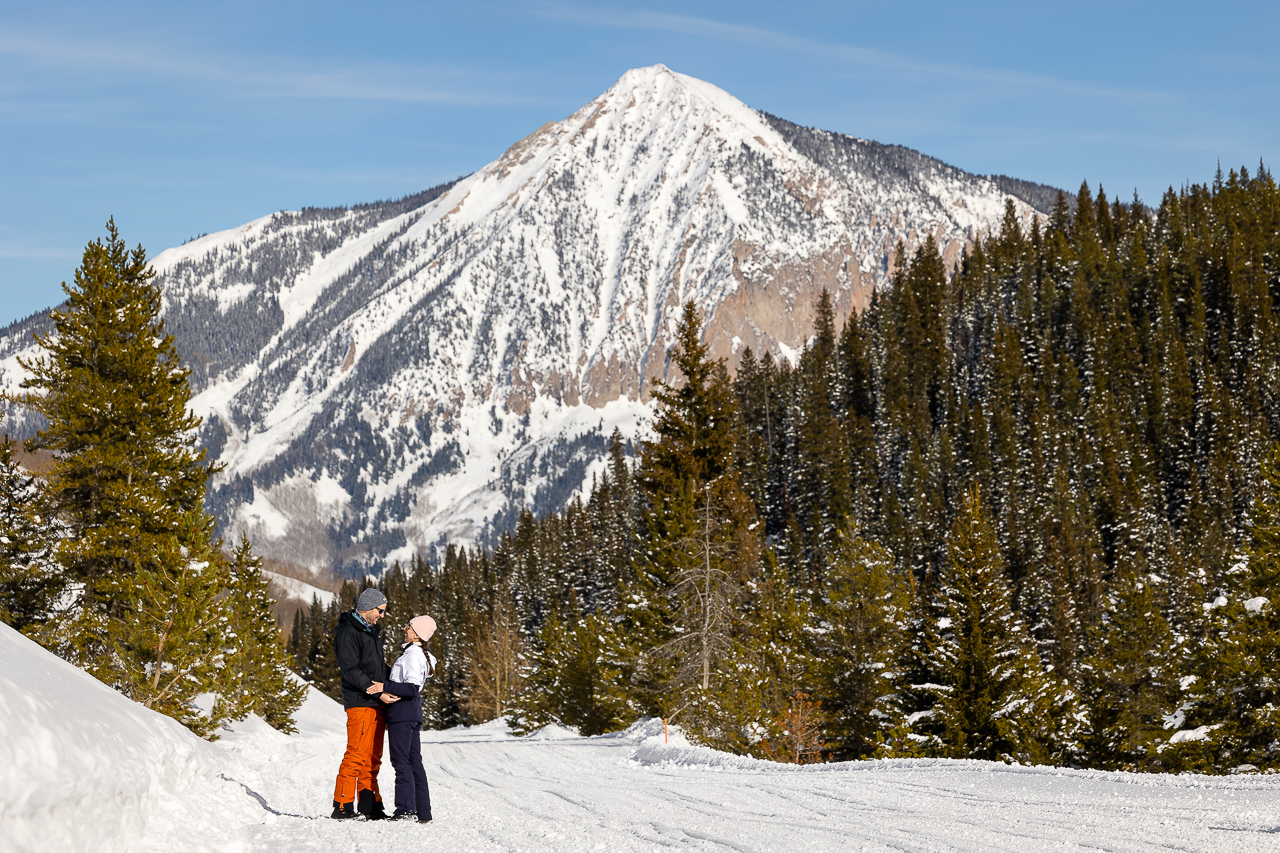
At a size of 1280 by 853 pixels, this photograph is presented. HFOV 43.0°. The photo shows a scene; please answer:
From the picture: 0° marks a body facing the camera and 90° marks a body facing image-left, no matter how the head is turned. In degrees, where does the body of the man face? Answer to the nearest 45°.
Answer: approximately 270°

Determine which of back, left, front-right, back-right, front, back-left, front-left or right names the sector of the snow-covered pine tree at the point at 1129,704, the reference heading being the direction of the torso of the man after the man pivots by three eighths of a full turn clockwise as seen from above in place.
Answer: back

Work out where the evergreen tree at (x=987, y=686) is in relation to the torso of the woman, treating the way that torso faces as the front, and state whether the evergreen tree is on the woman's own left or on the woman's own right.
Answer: on the woman's own right

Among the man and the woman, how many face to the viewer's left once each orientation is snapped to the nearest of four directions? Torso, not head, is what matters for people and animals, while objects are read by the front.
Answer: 1

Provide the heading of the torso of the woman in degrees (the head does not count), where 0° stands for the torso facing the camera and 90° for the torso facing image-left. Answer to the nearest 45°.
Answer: approximately 90°

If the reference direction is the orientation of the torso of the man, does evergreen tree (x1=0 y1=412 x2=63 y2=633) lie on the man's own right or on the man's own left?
on the man's own left

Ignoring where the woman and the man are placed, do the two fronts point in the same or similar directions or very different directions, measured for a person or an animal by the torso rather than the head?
very different directions

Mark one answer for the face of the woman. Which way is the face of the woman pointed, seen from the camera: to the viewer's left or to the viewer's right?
to the viewer's left

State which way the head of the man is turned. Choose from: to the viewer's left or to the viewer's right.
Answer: to the viewer's right

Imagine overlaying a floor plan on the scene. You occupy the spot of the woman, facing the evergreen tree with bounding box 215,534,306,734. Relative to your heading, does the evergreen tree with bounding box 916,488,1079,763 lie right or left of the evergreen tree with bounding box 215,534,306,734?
right
